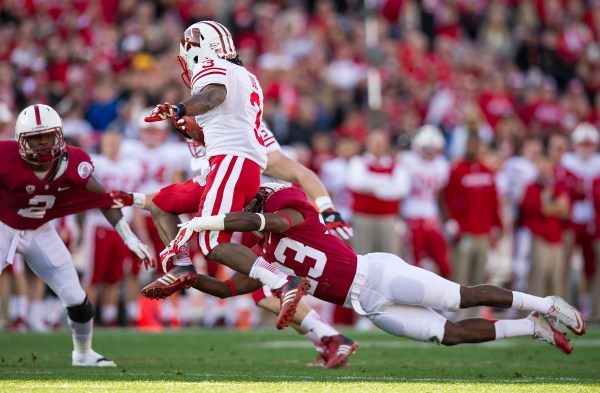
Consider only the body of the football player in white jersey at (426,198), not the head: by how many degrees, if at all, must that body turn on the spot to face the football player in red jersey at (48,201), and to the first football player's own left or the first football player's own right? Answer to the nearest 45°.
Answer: approximately 45° to the first football player's own right

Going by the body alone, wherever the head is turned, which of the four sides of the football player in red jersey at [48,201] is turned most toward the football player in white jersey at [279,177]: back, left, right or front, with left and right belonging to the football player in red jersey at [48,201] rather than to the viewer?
left

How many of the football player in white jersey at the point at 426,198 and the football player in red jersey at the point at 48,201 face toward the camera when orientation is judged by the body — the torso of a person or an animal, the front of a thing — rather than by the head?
2

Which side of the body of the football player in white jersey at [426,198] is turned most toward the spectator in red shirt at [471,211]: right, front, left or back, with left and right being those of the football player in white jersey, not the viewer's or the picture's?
left

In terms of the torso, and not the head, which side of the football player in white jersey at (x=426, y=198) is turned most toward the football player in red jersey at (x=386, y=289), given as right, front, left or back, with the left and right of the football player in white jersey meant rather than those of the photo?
front

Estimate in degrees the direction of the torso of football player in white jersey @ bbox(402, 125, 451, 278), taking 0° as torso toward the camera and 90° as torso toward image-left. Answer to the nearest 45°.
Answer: approximately 0°

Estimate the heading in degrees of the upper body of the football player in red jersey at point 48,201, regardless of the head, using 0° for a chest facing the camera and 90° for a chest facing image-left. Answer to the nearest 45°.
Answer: approximately 0°
